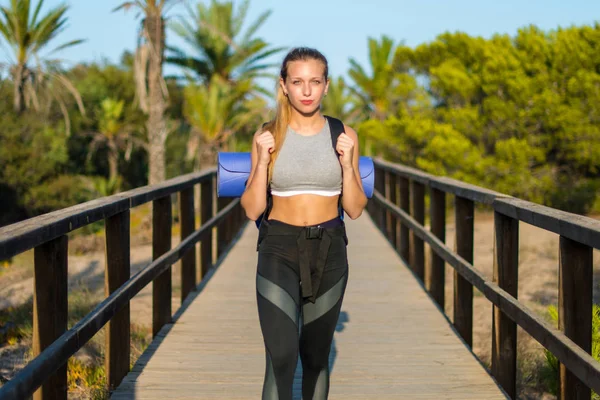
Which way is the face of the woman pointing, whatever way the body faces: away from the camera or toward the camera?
toward the camera

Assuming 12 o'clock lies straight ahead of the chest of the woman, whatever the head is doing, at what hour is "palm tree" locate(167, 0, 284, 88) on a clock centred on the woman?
The palm tree is roughly at 6 o'clock from the woman.

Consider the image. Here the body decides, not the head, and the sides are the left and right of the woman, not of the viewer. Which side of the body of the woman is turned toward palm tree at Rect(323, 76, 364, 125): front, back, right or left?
back

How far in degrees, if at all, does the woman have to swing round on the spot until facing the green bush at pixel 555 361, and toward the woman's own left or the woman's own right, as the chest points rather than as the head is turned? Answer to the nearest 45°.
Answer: approximately 135° to the woman's own left

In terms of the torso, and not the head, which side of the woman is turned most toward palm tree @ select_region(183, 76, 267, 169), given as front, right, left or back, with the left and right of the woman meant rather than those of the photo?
back

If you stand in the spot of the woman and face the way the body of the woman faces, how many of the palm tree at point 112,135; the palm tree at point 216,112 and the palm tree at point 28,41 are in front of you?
0

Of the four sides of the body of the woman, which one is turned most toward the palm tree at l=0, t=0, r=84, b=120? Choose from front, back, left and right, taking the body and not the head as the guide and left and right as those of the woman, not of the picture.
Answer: back

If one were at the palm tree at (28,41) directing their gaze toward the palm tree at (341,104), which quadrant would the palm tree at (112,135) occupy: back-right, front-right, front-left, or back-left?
front-left

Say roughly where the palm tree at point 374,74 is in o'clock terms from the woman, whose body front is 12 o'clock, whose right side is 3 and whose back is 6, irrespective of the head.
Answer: The palm tree is roughly at 6 o'clock from the woman.

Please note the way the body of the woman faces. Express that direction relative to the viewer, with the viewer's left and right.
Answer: facing the viewer
